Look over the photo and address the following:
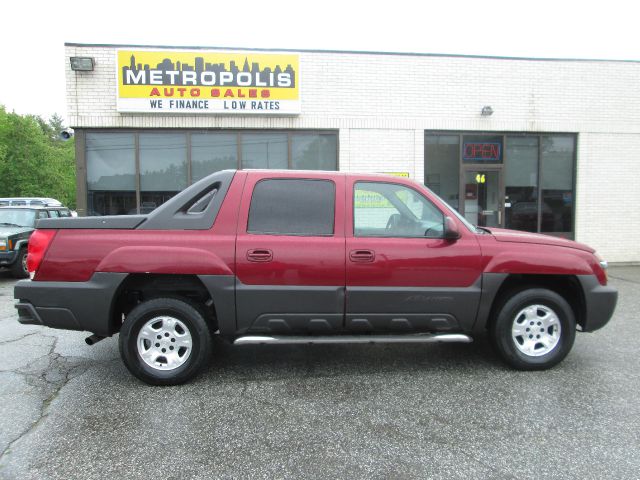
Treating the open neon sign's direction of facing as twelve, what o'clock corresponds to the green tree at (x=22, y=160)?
The green tree is roughly at 4 o'clock from the open neon sign.

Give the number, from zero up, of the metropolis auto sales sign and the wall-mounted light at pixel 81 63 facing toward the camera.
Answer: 2

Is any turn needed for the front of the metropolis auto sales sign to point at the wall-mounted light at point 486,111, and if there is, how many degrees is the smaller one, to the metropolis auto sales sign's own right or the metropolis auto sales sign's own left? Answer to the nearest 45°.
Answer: approximately 90° to the metropolis auto sales sign's own left

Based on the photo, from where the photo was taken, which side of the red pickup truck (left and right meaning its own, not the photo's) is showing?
right

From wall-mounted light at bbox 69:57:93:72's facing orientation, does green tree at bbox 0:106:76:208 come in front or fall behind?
behind

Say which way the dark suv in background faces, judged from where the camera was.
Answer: facing the viewer and to the left of the viewer

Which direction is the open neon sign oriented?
toward the camera

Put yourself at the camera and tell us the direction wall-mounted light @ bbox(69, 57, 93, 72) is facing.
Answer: facing the viewer

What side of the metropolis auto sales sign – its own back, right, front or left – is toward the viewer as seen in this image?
front

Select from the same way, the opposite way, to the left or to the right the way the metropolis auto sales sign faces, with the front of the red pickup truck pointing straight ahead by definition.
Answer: to the right

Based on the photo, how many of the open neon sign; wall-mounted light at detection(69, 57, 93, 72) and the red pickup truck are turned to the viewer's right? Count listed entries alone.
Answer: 1

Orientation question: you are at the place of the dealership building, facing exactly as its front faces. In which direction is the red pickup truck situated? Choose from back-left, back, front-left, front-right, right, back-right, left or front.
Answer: front

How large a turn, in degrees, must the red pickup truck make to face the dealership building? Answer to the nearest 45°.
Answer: approximately 90° to its left
